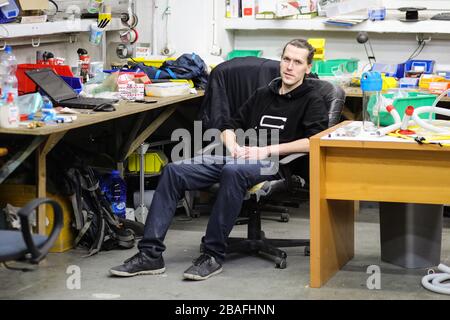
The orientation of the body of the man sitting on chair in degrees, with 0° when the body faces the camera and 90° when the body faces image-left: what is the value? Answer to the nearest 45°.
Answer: approximately 45°

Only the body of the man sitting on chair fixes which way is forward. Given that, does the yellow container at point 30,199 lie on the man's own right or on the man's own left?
on the man's own right

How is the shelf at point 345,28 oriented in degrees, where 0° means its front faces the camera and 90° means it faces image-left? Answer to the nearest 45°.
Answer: approximately 0°

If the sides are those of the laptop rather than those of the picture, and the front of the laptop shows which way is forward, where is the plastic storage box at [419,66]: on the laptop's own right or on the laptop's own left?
on the laptop's own left

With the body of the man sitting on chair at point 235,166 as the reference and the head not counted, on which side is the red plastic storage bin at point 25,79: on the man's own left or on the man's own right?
on the man's own right

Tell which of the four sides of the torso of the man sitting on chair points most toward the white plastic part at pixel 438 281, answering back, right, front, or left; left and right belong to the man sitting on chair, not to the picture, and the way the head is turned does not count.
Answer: left
